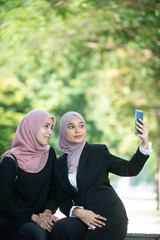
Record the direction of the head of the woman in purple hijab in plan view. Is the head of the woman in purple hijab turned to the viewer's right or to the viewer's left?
to the viewer's right

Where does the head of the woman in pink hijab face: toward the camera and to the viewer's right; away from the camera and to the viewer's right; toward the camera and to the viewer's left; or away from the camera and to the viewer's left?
toward the camera and to the viewer's right

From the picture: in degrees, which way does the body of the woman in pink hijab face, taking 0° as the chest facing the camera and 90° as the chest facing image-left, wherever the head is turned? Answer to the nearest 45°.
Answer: approximately 315°
